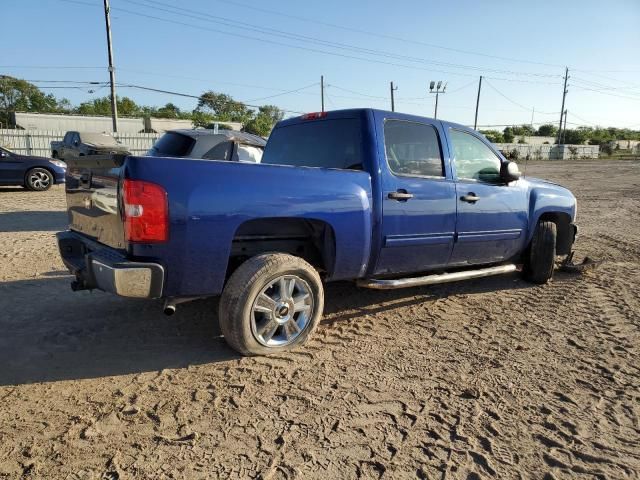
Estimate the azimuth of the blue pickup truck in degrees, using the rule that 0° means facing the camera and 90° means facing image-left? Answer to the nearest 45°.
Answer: approximately 225°

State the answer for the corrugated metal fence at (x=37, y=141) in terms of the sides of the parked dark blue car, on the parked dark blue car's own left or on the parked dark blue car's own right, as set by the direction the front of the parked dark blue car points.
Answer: on the parked dark blue car's own left

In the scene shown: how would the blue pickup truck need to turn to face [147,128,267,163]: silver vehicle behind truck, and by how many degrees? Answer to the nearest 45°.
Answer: approximately 45° to its left

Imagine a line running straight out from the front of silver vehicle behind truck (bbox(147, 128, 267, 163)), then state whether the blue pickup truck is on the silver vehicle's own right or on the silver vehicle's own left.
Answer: on the silver vehicle's own right

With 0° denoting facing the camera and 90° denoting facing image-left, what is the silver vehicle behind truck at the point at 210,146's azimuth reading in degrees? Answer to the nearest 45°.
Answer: approximately 225°

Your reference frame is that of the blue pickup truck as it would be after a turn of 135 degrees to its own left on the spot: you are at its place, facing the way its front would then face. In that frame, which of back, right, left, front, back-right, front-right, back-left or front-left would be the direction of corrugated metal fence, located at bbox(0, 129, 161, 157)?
front-right

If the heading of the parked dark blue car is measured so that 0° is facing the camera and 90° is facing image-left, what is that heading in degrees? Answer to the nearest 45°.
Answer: approximately 270°
